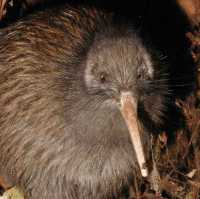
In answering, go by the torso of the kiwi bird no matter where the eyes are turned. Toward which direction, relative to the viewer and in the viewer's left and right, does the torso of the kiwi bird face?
facing the viewer and to the right of the viewer
